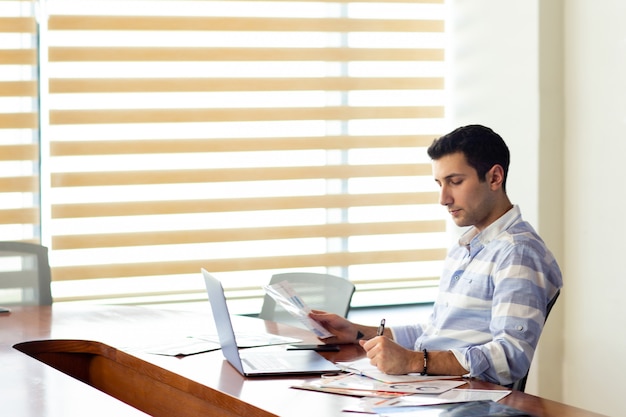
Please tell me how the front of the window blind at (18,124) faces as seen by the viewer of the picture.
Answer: facing the viewer

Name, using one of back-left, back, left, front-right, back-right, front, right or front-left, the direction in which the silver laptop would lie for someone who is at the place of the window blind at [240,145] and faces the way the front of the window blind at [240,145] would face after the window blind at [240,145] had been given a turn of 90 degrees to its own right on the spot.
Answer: left

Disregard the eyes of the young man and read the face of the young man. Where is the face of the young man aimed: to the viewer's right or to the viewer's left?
to the viewer's left

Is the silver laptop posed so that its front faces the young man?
yes

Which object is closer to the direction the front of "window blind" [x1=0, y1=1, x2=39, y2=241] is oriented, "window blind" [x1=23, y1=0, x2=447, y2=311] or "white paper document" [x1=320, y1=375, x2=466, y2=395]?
the white paper document

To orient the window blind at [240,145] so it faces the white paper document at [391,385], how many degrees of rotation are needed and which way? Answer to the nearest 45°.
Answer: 0° — it already faces it

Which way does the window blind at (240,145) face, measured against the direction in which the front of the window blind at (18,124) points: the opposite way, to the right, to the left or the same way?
the same way

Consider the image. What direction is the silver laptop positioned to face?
to the viewer's right

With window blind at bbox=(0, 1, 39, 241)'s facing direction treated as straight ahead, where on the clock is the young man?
The young man is roughly at 11 o'clock from the window blind.
